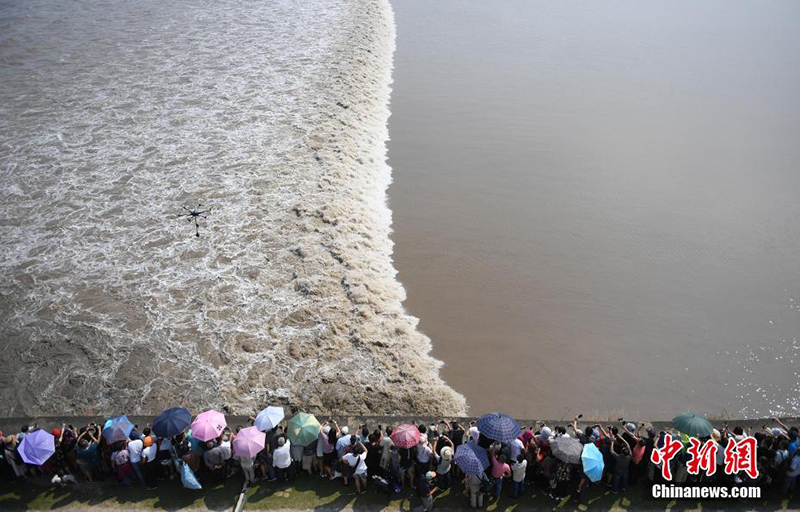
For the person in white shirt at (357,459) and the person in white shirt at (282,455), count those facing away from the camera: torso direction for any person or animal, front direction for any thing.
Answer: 2

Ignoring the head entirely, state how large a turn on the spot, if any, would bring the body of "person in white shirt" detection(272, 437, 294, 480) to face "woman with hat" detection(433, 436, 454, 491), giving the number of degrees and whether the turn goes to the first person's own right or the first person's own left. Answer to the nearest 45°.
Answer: approximately 90° to the first person's own right

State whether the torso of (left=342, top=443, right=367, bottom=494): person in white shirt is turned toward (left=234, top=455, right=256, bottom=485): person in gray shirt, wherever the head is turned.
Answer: no

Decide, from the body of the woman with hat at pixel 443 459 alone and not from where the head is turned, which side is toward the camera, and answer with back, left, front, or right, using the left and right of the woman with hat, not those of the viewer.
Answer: back

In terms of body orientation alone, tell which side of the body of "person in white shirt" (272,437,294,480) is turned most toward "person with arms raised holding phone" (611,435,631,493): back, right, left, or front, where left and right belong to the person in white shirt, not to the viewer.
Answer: right

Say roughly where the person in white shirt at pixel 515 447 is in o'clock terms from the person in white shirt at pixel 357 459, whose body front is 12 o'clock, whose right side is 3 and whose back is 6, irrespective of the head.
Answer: the person in white shirt at pixel 515 447 is roughly at 3 o'clock from the person in white shirt at pixel 357 459.

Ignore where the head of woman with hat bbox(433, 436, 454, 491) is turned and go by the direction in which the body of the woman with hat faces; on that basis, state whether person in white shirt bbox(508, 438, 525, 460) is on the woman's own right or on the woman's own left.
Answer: on the woman's own right

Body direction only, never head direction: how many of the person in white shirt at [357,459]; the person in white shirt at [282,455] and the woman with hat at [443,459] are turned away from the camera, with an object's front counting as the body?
3

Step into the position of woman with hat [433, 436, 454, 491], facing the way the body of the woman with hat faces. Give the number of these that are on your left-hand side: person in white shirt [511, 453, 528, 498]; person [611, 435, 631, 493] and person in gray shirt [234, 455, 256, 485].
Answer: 1

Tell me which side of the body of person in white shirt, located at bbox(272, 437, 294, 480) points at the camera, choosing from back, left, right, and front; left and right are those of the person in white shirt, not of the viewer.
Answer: back

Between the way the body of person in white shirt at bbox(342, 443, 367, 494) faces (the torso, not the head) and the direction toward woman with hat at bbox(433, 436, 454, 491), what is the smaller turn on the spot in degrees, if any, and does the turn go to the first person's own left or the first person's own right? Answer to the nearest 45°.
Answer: approximately 90° to the first person's own right

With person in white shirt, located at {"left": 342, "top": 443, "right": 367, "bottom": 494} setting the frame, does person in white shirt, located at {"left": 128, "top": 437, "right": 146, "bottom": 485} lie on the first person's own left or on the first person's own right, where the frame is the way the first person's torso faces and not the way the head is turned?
on the first person's own left

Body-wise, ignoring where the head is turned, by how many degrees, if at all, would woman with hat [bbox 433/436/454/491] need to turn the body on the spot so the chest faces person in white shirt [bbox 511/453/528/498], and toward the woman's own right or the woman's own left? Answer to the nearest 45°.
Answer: approximately 90° to the woman's own right

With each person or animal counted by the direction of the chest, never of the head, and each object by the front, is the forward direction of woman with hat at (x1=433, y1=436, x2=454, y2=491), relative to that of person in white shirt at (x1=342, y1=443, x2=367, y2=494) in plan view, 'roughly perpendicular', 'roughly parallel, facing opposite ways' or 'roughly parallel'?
roughly parallel

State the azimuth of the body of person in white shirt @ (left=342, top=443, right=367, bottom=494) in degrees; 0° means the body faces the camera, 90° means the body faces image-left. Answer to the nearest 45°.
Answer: approximately 180°

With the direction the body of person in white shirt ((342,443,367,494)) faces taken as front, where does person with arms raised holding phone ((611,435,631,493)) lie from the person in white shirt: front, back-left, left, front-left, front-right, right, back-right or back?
right

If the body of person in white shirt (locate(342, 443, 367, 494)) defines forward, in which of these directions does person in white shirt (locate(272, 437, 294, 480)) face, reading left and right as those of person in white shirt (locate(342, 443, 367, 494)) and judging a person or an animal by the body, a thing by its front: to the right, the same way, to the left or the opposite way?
the same way
